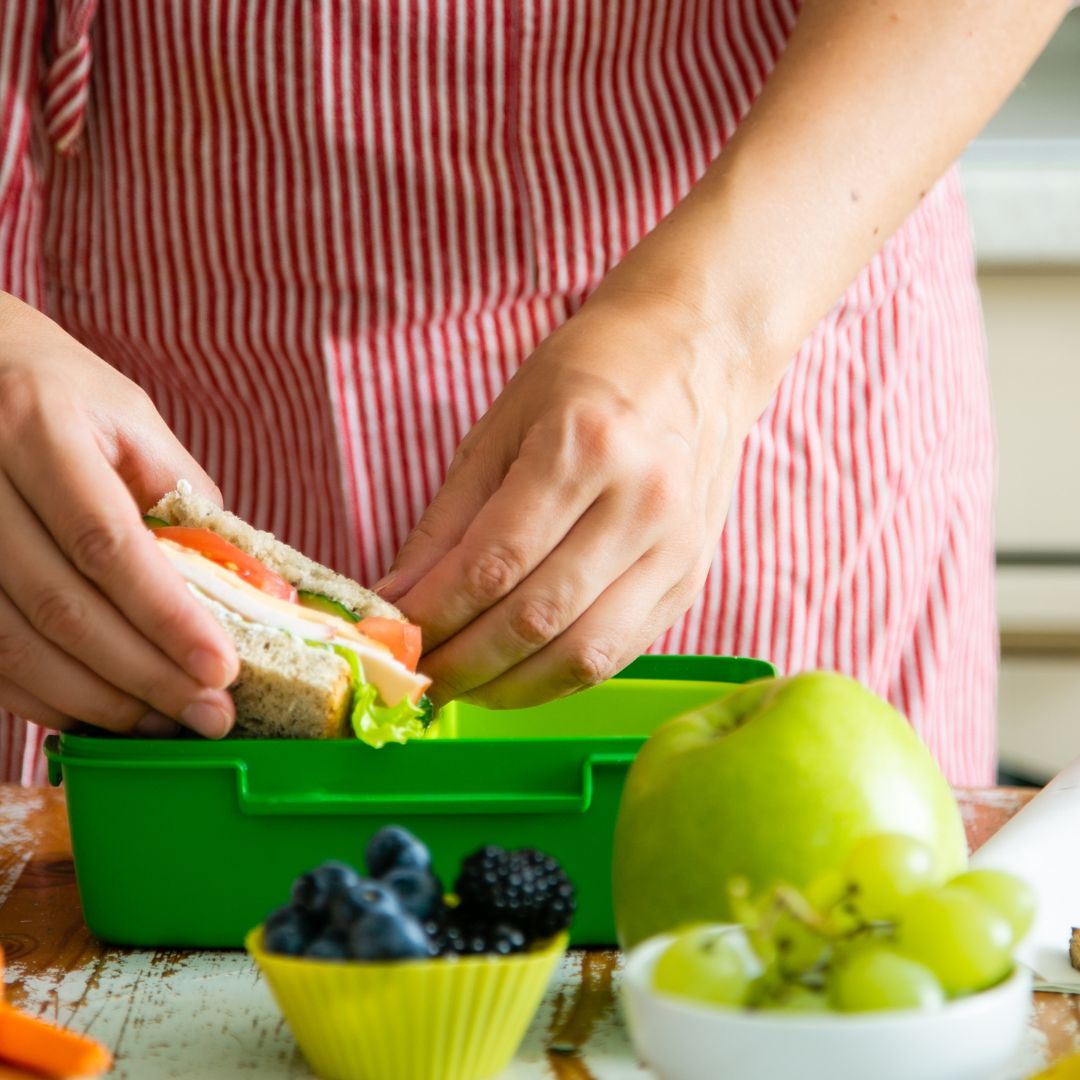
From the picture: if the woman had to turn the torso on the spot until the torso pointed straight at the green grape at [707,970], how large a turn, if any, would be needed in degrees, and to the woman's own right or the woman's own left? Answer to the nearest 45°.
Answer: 0° — they already face it

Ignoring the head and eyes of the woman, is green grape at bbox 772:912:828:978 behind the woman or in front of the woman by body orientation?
in front

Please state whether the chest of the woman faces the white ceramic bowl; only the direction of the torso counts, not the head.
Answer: yes

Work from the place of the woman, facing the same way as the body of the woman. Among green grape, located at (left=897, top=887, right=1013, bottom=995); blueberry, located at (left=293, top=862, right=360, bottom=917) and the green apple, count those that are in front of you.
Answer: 3

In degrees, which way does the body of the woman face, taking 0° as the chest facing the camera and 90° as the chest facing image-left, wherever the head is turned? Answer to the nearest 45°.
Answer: approximately 0°

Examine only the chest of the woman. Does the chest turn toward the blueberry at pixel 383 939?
yes

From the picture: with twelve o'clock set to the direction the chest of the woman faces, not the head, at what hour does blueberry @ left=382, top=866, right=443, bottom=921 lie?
The blueberry is roughly at 12 o'clock from the woman.

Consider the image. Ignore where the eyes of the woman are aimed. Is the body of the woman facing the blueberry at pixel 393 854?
yes

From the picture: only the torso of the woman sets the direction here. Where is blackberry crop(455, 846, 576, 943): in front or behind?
in front

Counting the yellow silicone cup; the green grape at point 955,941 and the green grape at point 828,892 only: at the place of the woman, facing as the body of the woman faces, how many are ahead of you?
3
